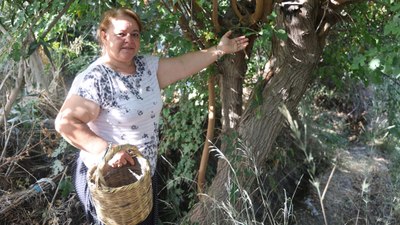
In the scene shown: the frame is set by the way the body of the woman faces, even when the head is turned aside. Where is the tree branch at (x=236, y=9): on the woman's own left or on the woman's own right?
on the woman's own left

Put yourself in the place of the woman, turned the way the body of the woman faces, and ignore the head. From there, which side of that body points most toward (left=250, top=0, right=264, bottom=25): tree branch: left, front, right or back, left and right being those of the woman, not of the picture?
left

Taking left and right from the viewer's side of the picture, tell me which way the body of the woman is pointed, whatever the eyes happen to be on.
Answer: facing the viewer and to the right of the viewer

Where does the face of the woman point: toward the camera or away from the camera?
toward the camera

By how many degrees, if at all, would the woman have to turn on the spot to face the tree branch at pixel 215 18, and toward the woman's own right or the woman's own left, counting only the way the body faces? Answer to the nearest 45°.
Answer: approximately 90° to the woman's own left
